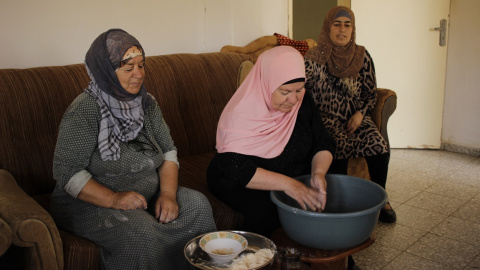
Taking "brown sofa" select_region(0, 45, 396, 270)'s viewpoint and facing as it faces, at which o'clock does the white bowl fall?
The white bowl is roughly at 12 o'clock from the brown sofa.

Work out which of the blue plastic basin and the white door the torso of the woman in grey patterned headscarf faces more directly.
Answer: the blue plastic basin

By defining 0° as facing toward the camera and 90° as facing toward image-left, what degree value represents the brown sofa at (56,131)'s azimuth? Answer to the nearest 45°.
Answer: approximately 315°

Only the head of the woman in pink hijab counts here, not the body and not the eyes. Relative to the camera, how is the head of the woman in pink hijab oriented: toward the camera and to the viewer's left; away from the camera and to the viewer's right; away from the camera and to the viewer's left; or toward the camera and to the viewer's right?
toward the camera and to the viewer's right

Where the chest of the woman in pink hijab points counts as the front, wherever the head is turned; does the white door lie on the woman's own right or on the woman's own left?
on the woman's own left

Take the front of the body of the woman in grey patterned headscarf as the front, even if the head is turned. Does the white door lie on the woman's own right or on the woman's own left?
on the woman's own left

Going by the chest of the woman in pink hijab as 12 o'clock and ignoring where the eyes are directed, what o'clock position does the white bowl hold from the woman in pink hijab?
The white bowl is roughly at 2 o'clock from the woman in pink hijab.

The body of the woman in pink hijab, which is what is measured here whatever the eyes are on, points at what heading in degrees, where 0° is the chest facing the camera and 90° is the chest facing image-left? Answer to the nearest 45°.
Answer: approximately 315°

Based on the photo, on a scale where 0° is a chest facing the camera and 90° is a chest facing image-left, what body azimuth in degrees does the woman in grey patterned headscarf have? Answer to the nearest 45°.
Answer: approximately 315°
